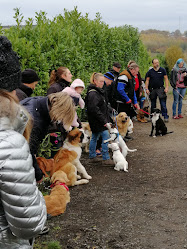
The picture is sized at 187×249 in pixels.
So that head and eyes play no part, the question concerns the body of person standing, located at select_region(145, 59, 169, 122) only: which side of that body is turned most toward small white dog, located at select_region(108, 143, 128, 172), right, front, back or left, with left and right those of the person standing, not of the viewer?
front

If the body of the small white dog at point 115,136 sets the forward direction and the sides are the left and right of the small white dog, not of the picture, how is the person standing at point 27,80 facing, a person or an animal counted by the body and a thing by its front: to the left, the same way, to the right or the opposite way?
the opposite way

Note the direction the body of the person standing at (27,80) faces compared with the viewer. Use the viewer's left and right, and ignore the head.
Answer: facing to the right of the viewer

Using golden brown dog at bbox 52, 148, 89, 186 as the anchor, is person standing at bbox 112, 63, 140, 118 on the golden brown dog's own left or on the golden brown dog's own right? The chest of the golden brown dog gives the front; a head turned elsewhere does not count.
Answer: on the golden brown dog's own left

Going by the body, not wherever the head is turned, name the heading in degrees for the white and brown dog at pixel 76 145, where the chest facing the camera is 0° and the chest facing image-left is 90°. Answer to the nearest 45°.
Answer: approximately 270°

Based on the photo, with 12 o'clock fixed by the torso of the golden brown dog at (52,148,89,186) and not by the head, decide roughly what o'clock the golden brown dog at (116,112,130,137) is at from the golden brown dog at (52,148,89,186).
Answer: the golden brown dog at (116,112,130,137) is roughly at 10 o'clock from the golden brown dog at (52,148,89,186).

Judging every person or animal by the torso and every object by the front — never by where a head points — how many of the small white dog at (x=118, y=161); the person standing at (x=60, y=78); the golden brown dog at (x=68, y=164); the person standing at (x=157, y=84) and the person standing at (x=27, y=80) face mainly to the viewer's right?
3

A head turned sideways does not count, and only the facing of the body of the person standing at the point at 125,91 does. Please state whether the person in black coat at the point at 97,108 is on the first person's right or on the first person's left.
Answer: on the first person's right

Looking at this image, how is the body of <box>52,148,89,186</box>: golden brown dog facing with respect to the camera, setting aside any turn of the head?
to the viewer's right

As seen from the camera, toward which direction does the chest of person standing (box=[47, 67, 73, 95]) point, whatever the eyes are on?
to the viewer's right
